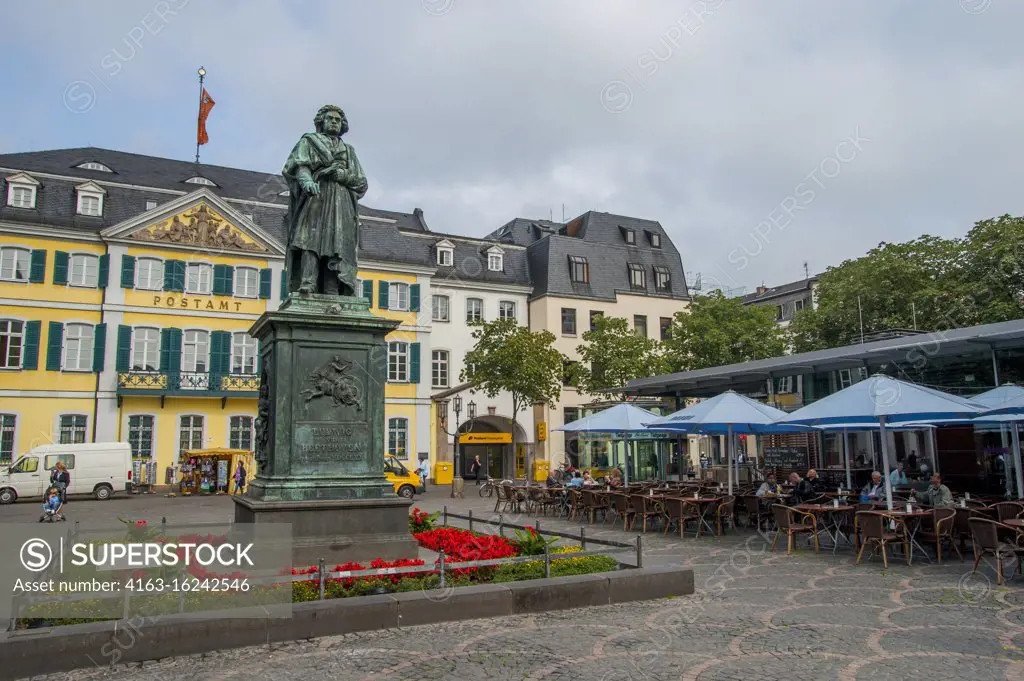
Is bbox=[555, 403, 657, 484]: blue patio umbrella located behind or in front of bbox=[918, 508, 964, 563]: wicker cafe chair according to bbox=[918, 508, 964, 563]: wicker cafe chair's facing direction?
in front

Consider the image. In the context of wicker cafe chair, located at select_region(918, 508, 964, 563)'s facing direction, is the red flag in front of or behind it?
in front

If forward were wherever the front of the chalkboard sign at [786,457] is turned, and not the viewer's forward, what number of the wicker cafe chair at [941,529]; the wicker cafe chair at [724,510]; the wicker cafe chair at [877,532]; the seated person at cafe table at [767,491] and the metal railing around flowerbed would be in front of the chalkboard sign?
5

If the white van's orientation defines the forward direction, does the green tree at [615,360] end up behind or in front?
behind

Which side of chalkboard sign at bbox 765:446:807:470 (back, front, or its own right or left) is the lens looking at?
front

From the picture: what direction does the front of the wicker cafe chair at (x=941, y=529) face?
to the viewer's left

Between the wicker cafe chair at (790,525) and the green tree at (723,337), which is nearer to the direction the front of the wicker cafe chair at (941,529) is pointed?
the wicker cafe chair

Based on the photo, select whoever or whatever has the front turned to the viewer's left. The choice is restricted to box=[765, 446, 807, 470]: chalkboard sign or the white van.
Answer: the white van

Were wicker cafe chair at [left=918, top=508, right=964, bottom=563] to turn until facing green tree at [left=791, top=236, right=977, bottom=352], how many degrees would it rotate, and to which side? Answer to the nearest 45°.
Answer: approximately 90° to its right

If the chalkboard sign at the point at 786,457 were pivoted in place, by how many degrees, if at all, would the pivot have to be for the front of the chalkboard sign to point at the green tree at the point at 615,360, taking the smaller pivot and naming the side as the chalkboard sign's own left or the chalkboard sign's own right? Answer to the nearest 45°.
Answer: approximately 135° to the chalkboard sign's own right

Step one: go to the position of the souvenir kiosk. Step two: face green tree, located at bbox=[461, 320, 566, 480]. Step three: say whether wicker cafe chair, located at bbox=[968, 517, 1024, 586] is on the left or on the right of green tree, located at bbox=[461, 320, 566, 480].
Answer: right

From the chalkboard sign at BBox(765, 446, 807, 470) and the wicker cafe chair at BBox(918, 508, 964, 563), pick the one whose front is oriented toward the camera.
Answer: the chalkboard sign

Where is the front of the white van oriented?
to the viewer's left

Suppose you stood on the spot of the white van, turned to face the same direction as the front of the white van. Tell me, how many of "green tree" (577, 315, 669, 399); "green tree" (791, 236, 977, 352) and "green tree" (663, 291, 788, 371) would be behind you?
3

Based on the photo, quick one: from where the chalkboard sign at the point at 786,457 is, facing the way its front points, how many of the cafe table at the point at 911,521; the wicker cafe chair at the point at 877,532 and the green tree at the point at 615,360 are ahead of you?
2
